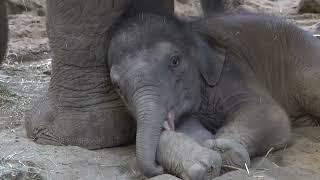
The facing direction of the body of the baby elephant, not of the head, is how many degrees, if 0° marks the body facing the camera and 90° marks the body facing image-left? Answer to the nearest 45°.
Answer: approximately 45°

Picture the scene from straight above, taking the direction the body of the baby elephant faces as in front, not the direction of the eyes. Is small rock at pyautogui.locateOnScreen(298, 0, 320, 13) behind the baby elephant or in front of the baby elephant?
behind
